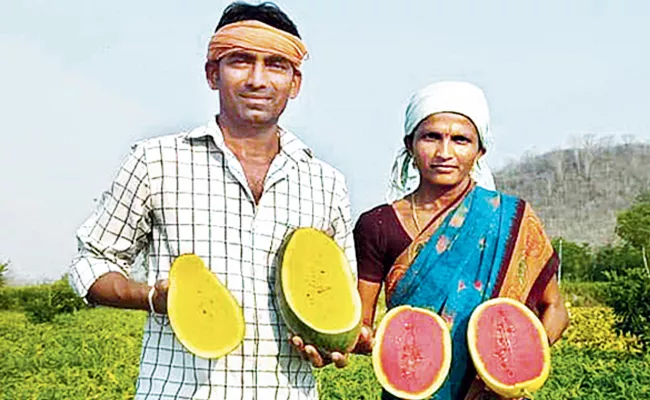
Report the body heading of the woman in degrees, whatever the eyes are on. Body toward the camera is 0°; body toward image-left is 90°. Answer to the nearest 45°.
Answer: approximately 0°

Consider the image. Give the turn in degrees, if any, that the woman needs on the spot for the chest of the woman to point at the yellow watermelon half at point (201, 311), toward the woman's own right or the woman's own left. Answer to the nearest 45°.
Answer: approximately 45° to the woman's own right

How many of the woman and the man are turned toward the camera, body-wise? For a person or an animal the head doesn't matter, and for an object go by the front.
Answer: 2

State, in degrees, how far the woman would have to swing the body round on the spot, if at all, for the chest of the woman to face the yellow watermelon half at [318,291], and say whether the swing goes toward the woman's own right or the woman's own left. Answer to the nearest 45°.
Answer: approximately 45° to the woman's own right

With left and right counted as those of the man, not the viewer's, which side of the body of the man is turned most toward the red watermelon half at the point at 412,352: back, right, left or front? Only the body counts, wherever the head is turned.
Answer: left

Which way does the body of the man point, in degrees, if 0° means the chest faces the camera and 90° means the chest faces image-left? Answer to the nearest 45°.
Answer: approximately 0°

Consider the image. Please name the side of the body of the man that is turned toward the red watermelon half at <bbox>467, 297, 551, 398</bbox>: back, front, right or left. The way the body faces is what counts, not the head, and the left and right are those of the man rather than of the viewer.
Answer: left
